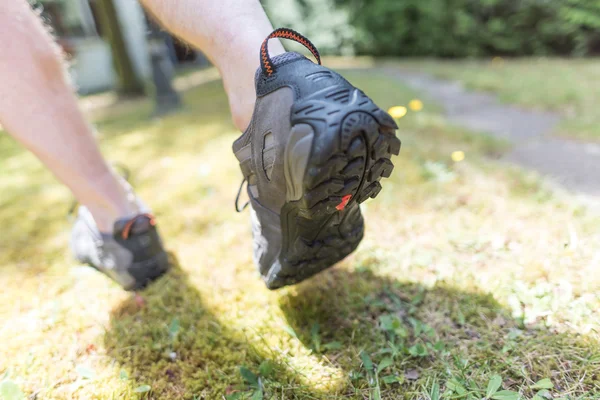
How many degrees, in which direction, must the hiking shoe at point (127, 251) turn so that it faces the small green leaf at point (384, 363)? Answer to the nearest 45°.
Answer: approximately 180°

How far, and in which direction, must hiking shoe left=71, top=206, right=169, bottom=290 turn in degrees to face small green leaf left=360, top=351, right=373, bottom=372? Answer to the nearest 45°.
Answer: approximately 180°

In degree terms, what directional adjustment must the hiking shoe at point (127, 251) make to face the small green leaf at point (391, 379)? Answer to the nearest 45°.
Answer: approximately 180°

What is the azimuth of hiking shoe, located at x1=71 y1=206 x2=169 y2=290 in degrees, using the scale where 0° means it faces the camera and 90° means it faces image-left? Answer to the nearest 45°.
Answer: approximately 135°

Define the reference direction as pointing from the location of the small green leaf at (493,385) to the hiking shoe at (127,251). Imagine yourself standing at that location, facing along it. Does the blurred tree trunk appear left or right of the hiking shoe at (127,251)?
right
